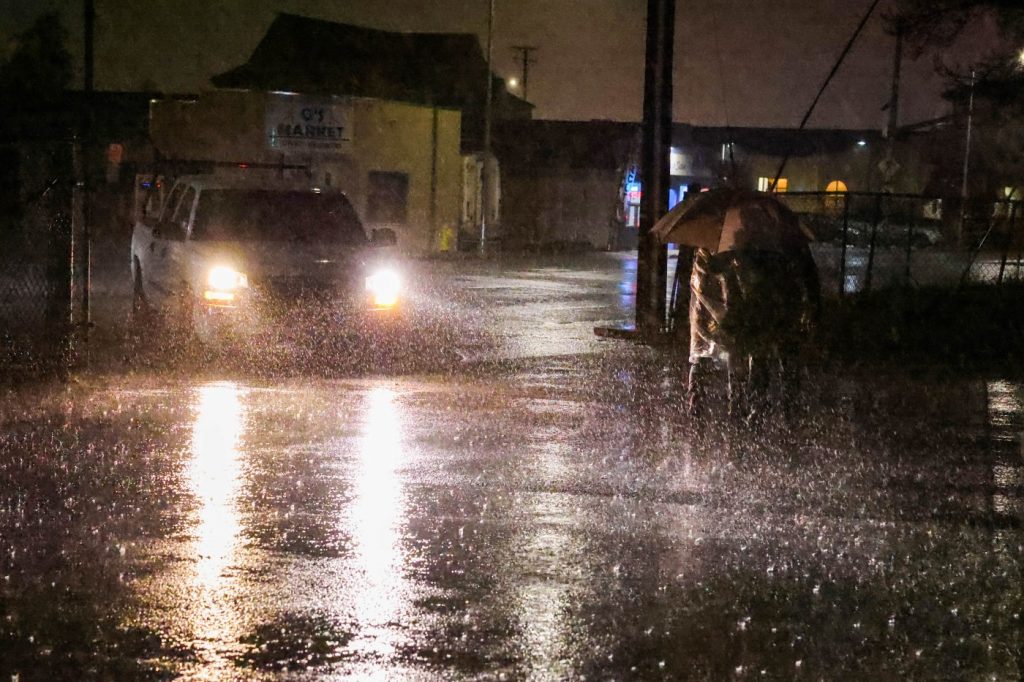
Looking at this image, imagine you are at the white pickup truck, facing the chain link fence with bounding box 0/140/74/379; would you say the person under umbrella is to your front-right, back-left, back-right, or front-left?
back-left

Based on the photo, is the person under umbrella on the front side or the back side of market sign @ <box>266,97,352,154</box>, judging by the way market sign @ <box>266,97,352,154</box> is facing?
on the front side

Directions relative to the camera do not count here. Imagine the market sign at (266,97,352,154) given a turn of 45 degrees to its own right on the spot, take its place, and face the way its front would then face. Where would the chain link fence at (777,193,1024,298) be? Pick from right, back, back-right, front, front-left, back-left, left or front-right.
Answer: left

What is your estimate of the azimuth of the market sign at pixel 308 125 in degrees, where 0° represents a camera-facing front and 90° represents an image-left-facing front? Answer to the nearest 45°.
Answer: approximately 0°

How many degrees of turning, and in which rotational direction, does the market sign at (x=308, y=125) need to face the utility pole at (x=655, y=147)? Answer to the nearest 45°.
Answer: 0° — it already faces it

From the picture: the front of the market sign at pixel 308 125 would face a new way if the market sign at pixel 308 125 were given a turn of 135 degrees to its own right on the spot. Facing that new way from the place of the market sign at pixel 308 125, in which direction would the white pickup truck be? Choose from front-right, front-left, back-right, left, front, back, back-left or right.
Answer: back-left

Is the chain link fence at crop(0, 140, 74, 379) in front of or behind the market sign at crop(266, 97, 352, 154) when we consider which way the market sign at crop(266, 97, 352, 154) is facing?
in front
